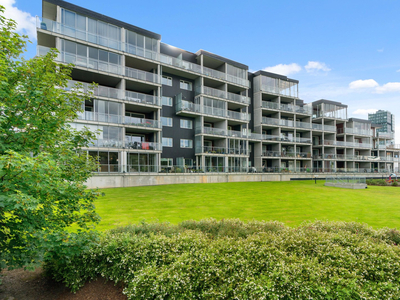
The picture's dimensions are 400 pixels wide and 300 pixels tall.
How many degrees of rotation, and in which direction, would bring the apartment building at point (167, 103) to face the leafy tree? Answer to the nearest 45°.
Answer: approximately 45° to its right

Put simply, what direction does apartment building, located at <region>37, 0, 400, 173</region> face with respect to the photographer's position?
facing the viewer and to the right of the viewer
